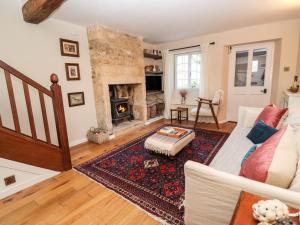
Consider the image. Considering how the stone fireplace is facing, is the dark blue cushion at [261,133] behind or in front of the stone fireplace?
in front

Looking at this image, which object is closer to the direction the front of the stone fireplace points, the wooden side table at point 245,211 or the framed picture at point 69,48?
the wooden side table

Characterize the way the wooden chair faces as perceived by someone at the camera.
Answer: facing to the left of the viewer

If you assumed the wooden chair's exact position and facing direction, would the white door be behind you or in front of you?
behind

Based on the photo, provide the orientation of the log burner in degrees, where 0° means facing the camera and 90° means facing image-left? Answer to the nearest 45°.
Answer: approximately 315°

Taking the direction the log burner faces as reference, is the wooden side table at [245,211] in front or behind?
in front

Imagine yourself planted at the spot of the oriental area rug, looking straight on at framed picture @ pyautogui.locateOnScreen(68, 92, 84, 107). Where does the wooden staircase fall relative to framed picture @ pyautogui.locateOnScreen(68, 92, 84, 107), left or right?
left

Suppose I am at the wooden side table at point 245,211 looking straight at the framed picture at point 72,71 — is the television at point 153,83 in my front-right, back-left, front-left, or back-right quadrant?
front-right

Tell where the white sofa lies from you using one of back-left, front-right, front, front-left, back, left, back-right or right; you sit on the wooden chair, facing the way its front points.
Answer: left

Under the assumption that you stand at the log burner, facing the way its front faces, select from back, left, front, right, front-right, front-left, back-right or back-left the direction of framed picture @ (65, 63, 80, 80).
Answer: right

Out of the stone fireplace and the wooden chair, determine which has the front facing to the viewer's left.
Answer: the wooden chair

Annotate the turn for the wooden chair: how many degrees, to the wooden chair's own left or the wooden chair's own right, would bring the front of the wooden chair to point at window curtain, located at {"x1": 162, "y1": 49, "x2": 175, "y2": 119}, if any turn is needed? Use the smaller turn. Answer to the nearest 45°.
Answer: approximately 45° to the wooden chair's own right
